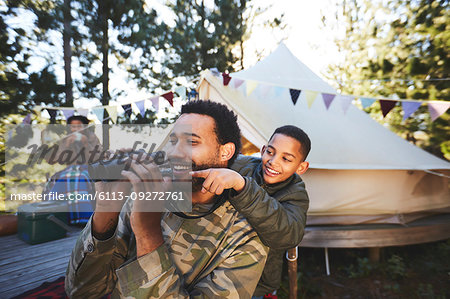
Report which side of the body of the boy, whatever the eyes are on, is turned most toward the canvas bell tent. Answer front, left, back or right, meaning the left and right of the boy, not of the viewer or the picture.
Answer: back

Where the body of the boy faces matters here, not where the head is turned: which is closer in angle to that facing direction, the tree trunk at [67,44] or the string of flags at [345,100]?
the tree trunk

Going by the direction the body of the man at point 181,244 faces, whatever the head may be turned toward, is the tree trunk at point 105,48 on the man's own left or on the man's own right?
on the man's own right

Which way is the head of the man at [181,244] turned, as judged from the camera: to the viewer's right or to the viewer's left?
to the viewer's left

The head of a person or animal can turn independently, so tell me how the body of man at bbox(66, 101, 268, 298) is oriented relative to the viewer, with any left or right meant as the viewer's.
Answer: facing the viewer and to the left of the viewer

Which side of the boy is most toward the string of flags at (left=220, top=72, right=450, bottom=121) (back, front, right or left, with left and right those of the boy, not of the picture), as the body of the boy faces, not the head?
back

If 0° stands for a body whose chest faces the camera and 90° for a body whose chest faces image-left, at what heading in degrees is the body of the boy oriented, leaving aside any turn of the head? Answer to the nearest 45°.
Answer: approximately 45°

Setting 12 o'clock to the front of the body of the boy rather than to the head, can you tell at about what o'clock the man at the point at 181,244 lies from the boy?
The man is roughly at 12 o'clock from the boy.

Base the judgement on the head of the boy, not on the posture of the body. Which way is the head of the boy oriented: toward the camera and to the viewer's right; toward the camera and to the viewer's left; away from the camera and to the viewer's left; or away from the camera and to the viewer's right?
toward the camera and to the viewer's left

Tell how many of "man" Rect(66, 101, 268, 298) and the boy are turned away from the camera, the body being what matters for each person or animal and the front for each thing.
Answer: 0

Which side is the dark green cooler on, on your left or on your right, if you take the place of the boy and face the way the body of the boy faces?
on your right
